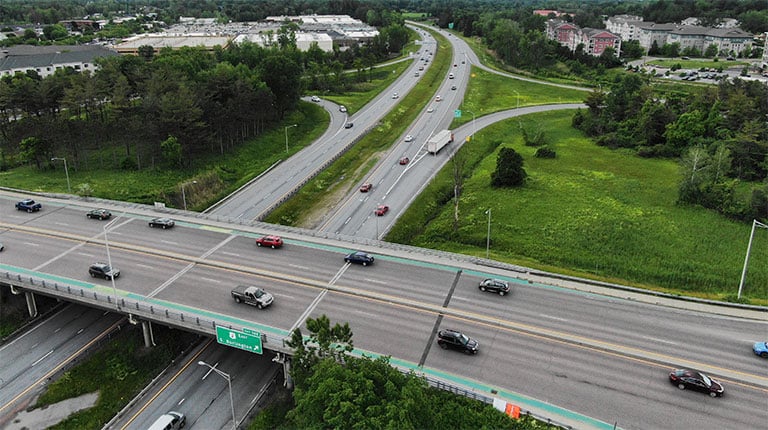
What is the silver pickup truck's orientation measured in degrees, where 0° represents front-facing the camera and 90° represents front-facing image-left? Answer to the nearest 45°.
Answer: approximately 315°

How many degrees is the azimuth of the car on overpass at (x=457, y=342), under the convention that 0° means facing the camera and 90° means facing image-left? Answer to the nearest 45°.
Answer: approximately 315°

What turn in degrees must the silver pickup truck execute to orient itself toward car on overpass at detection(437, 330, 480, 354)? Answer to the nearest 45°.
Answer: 0° — it already faces it

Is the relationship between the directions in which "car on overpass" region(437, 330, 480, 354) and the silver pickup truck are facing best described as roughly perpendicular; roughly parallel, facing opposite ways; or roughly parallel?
roughly parallel

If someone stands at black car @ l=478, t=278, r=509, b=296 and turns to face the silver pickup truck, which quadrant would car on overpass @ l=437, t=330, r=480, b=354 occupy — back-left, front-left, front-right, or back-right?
front-left

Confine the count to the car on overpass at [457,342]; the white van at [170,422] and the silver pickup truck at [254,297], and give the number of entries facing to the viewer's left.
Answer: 0

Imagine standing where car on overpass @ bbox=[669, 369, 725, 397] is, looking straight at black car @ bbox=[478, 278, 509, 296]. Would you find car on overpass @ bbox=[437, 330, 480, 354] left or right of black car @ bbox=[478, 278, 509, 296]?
left

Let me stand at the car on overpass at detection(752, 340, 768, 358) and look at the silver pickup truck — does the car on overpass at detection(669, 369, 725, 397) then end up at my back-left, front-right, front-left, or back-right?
front-left

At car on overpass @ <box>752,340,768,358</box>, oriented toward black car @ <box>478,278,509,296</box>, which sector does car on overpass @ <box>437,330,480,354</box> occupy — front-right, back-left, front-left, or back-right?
front-left

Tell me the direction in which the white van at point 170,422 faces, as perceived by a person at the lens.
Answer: facing away from the viewer and to the right of the viewer

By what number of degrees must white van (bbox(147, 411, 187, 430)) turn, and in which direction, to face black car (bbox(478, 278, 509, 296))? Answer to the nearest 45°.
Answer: approximately 45° to its right

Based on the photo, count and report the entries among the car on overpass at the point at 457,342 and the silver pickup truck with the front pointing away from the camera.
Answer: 0

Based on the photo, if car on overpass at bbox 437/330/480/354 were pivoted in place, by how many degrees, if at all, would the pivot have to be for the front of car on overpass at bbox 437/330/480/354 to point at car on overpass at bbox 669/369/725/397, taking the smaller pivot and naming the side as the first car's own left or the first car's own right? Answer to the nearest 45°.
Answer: approximately 45° to the first car's own left

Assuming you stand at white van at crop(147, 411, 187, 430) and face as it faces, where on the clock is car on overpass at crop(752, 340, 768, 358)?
The car on overpass is roughly at 2 o'clock from the white van.

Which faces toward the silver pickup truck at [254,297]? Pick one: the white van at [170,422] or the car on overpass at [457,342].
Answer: the white van

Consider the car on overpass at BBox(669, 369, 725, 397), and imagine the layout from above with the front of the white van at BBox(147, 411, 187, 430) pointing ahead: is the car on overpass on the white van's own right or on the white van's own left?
on the white van's own right
